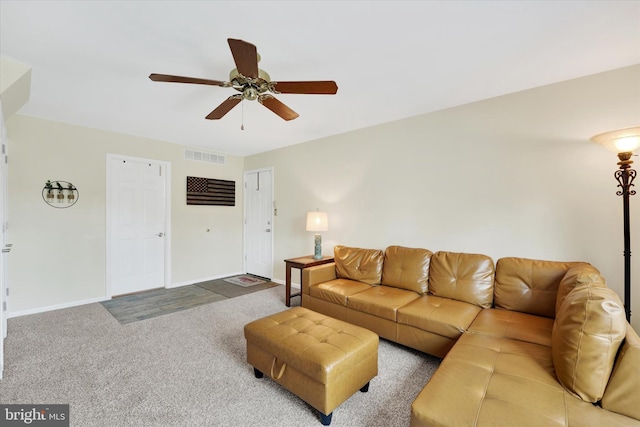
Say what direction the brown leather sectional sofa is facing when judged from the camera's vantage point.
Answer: facing the viewer and to the left of the viewer

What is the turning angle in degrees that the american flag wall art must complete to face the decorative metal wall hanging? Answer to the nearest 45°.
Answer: approximately 90° to its right

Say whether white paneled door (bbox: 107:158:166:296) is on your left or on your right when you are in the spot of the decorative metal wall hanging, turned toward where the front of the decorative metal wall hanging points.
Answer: on your left

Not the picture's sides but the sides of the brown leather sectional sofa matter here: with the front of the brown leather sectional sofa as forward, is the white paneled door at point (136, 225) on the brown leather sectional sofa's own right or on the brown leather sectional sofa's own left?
on the brown leather sectional sofa's own right

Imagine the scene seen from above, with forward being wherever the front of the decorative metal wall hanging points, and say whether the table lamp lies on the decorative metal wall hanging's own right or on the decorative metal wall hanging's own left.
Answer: on the decorative metal wall hanging's own left

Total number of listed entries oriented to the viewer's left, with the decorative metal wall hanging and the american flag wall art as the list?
0

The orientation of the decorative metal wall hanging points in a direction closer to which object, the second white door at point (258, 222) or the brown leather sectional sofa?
the brown leather sectional sofa

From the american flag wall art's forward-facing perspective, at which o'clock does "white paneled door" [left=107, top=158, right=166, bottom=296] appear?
The white paneled door is roughly at 4 o'clock from the american flag wall art.

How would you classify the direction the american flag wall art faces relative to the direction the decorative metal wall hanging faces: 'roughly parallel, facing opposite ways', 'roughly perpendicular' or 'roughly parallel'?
roughly parallel

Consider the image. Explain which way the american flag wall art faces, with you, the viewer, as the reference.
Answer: facing the viewer and to the right of the viewer

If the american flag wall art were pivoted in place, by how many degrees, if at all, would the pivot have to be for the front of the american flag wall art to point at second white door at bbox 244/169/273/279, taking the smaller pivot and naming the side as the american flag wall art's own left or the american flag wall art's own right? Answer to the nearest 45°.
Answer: approximately 45° to the american flag wall art's own left

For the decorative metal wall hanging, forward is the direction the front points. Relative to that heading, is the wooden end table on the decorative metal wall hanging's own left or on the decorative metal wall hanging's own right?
on the decorative metal wall hanging's own left

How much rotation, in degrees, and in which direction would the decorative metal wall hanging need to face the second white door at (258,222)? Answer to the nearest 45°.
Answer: approximately 90° to its left

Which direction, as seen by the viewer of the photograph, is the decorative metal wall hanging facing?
facing the viewer

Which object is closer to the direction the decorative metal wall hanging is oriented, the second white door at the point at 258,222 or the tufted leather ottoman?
the tufted leather ottoman

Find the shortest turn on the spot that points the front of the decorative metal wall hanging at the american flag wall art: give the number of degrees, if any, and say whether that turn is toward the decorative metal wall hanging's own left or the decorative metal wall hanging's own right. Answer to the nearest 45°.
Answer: approximately 90° to the decorative metal wall hanging's own left
